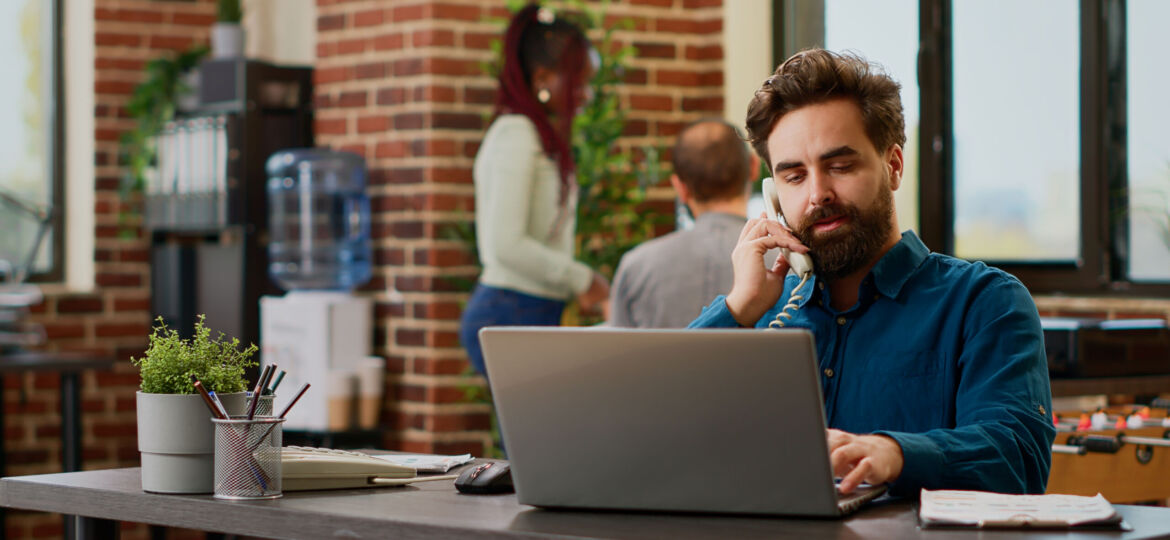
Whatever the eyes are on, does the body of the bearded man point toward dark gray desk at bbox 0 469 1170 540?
yes

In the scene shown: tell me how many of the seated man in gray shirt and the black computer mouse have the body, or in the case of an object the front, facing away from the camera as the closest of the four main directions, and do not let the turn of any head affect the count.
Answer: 1

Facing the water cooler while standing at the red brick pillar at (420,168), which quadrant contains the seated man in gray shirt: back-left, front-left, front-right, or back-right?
back-left

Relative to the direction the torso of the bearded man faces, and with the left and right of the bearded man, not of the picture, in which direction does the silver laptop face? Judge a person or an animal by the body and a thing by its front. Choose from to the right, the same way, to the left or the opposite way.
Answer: the opposite way

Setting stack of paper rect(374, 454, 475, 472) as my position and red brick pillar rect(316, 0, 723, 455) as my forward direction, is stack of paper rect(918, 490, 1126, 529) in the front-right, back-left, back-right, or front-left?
back-right

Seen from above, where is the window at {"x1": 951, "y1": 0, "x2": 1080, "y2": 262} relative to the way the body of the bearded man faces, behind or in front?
behind

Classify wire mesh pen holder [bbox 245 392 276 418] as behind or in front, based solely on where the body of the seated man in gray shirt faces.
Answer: behind

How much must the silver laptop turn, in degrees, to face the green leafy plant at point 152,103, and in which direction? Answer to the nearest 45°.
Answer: approximately 90° to its left

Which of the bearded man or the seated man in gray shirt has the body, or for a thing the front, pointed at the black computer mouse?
the bearded man

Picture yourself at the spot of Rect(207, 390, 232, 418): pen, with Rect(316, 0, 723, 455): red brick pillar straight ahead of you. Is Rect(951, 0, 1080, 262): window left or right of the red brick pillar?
right

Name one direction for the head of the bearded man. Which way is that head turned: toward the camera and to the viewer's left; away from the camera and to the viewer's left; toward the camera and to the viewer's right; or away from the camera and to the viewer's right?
toward the camera and to the viewer's left

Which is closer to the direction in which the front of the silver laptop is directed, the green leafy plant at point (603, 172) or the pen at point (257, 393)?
the green leafy plant

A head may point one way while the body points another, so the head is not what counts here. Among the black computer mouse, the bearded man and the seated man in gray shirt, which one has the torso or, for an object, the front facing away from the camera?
the seated man in gray shirt

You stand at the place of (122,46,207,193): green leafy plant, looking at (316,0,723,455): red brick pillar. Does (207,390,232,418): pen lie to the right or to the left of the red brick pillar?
right

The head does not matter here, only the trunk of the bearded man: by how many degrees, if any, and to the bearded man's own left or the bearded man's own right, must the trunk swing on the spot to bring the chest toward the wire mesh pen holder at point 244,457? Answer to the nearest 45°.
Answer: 0° — they already face it

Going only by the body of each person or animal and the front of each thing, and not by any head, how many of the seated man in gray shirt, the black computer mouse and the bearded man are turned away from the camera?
1

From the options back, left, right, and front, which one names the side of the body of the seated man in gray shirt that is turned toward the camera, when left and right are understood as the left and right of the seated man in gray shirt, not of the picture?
back
